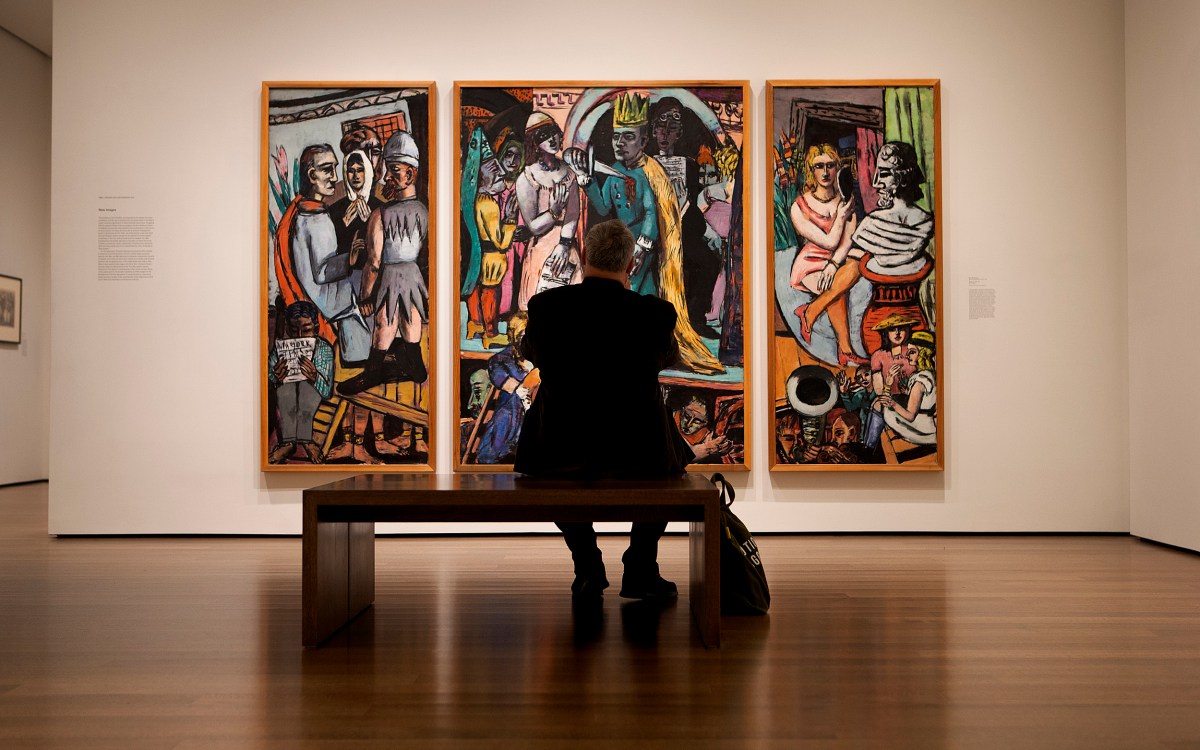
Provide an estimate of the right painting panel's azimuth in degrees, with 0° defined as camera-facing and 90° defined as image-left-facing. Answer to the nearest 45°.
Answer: approximately 0°

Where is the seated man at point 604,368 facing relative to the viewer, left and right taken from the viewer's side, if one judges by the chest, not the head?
facing away from the viewer

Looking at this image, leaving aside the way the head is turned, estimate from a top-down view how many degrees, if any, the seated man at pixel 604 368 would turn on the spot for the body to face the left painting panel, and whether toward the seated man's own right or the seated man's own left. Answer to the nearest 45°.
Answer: approximately 45° to the seated man's own left

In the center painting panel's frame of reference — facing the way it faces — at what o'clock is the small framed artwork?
The small framed artwork is roughly at 4 o'clock from the center painting panel.

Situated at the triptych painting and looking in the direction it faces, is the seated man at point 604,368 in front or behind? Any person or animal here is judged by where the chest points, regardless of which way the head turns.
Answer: in front

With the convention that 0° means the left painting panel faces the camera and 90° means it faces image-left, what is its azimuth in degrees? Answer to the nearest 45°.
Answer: approximately 0°

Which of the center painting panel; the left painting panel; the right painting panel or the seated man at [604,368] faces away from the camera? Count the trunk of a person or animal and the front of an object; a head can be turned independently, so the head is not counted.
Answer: the seated man

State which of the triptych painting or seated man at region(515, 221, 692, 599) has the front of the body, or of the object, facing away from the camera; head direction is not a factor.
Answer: the seated man

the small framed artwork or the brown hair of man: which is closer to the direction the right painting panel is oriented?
the brown hair of man

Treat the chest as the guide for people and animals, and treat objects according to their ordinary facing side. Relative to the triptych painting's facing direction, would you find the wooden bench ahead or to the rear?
ahead

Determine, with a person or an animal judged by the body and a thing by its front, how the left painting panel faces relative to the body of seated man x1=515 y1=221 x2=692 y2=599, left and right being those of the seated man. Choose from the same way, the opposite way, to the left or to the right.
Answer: the opposite way

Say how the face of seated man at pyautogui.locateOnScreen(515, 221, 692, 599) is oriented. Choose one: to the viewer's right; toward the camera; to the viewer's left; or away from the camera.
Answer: away from the camera

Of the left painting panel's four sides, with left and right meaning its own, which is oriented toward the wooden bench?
front
